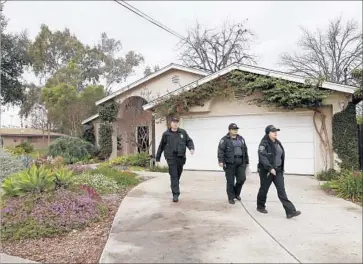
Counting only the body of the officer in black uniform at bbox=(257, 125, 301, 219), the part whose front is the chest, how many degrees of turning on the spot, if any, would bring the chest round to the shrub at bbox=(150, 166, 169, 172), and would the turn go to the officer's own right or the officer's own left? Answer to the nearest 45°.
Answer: approximately 180°

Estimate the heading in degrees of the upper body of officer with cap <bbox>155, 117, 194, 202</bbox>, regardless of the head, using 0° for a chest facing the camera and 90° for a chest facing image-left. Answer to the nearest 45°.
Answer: approximately 0°

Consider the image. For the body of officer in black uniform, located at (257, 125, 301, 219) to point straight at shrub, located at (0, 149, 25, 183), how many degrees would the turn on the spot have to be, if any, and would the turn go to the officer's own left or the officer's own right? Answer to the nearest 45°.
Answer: approximately 135° to the officer's own right

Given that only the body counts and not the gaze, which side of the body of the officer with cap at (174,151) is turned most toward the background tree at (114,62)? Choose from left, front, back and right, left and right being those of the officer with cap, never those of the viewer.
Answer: back

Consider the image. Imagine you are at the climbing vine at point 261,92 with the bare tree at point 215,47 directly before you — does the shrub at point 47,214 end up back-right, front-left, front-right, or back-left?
back-left

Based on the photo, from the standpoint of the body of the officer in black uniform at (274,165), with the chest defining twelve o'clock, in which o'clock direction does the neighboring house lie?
The neighboring house is roughly at 6 o'clock from the officer in black uniform.

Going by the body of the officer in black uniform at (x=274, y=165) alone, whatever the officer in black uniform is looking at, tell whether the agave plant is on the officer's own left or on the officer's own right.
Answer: on the officer's own right

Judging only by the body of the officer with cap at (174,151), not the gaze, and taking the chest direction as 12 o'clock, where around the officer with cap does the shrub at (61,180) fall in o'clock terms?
The shrub is roughly at 3 o'clock from the officer with cap.

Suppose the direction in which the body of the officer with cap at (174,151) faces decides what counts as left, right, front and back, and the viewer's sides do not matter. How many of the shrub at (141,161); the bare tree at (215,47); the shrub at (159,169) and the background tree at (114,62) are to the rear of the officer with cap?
4

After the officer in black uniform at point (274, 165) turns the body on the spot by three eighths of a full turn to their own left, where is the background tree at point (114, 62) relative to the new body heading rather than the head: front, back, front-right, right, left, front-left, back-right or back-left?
front-left

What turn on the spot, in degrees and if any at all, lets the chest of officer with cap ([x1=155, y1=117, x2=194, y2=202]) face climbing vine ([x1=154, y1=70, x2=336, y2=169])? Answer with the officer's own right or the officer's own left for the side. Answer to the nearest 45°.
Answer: approximately 135° to the officer's own left

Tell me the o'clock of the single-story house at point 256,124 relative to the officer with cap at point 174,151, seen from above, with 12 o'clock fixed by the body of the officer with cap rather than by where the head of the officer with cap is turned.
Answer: The single-story house is roughly at 7 o'clock from the officer with cap.

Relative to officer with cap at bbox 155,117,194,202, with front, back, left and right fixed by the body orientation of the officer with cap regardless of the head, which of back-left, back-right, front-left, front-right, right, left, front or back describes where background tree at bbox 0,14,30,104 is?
back-right

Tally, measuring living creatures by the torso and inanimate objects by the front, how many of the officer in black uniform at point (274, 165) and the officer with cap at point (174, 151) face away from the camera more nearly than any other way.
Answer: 0

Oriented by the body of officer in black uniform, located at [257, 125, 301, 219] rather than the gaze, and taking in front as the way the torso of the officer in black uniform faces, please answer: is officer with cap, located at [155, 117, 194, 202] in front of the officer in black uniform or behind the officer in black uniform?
behind

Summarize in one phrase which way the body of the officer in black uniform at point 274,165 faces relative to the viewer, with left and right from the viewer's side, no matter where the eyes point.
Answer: facing the viewer and to the right of the viewer

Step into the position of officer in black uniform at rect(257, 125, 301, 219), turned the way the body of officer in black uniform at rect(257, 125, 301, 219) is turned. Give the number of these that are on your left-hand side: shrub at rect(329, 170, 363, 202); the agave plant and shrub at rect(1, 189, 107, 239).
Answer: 1

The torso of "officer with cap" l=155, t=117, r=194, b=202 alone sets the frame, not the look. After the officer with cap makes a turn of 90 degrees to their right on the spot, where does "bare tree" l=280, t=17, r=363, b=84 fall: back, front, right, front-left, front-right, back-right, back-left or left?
back-right
